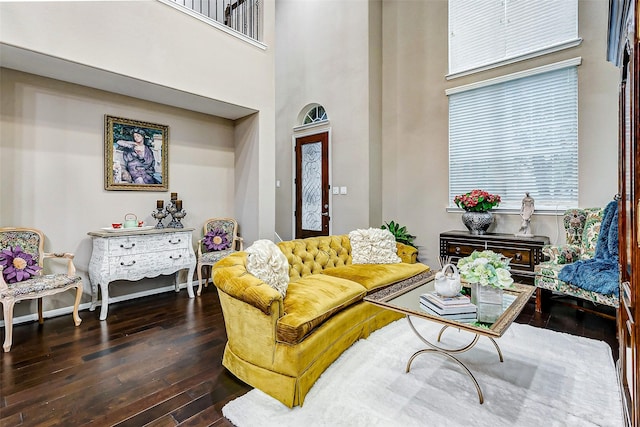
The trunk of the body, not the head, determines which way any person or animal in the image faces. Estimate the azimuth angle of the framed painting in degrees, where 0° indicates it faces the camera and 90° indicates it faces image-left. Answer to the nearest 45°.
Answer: approximately 315°

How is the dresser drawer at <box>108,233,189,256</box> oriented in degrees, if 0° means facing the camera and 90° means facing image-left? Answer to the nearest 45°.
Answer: approximately 315°

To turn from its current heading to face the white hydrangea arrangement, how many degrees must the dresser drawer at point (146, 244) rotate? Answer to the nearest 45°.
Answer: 0° — it already faces it

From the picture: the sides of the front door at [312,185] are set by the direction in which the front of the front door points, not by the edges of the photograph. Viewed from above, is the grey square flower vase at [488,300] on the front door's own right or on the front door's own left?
on the front door's own left

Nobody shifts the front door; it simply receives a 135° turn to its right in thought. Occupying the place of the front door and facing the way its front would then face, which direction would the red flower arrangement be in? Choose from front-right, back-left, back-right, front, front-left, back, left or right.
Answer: back-right

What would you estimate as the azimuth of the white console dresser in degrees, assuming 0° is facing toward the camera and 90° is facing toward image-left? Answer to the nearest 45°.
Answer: approximately 315°

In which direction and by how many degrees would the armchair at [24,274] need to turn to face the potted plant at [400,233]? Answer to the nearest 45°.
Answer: approximately 45° to its left

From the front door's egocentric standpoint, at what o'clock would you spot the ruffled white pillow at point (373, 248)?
The ruffled white pillow is roughly at 10 o'clock from the front door.
